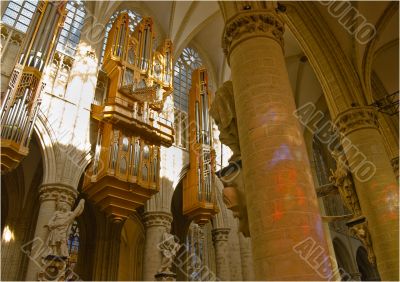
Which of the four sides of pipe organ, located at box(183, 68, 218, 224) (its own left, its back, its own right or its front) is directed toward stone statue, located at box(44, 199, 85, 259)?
right

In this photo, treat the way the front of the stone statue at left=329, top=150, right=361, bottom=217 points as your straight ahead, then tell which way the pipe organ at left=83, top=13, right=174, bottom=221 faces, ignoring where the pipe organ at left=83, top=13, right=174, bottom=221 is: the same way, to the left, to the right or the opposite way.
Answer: the opposite way

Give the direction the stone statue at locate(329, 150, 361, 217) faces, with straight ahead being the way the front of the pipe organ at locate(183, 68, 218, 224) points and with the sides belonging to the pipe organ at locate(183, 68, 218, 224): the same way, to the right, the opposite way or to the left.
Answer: the opposite way

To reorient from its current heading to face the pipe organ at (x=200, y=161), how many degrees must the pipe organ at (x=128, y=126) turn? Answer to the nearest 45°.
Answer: approximately 90° to its left

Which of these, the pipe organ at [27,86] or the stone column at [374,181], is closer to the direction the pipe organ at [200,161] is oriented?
the stone column

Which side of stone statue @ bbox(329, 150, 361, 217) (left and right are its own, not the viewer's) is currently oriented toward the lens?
left

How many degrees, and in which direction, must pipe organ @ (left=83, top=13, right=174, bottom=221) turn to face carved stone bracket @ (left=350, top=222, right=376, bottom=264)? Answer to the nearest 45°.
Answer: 0° — it already faces it

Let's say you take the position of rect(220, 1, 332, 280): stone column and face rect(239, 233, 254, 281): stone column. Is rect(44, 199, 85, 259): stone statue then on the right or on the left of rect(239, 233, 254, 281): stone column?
left

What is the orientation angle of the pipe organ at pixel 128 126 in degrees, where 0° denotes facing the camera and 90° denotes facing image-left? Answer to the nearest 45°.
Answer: approximately 315°

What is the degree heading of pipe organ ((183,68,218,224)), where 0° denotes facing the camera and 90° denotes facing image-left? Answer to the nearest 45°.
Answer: approximately 315°
